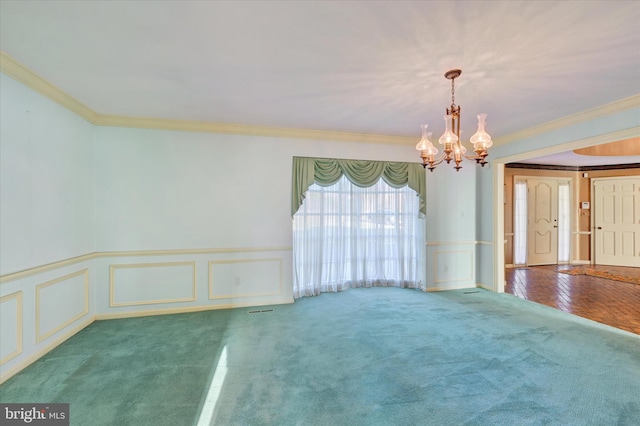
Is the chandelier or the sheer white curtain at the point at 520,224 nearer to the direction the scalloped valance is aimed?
the chandelier

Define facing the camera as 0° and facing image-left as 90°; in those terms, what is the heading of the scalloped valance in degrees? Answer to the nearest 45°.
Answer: approximately 0°

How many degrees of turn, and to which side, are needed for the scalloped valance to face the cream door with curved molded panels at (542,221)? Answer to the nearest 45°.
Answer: approximately 135° to its left

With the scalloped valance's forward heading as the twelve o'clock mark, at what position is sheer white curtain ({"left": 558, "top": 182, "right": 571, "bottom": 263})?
The sheer white curtain is roughly at 8 o'clock from the scalloped valance.
